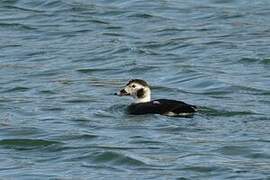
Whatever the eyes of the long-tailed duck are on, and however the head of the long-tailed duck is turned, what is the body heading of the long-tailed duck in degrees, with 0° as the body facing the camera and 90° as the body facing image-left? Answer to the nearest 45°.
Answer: approximately 90°
